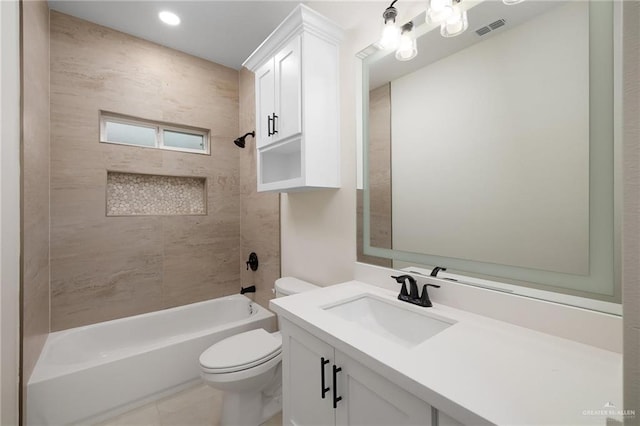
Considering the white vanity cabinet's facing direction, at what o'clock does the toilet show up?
The toilet is roughly at 3 o'clock from the white vanity cabinet.

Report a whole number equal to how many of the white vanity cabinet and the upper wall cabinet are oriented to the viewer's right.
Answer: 0

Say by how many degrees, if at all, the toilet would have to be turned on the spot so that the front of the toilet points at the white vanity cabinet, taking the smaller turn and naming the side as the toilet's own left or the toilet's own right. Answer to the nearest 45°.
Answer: approximately 90° to the toilet's own left

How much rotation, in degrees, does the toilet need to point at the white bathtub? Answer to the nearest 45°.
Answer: approximately 90° to its right

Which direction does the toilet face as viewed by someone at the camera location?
facing the viewer and to the left of the viewer

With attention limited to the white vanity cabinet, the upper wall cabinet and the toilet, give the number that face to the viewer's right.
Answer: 0
